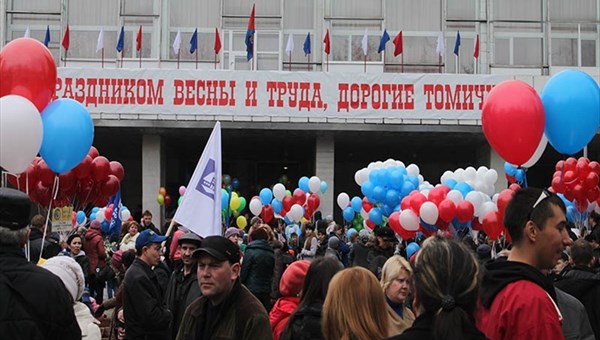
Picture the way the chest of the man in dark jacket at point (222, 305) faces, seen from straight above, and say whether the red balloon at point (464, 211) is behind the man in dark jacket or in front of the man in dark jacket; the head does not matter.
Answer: behind

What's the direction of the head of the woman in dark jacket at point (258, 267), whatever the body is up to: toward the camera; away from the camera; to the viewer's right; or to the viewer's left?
away from the camera

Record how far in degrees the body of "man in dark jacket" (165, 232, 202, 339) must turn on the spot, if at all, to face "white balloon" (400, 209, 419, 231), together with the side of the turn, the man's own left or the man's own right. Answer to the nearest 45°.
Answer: approximately 135° to the man's own left

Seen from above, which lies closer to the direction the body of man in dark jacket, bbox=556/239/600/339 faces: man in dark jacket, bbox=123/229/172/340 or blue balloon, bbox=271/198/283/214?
the blue balloon

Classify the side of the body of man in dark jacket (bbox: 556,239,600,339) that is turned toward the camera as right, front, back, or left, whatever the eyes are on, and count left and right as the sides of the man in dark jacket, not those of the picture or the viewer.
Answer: back

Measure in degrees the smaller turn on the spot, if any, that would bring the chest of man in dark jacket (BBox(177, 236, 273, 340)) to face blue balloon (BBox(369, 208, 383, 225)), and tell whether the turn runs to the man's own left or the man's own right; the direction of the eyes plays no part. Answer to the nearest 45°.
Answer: approximately 135° to the man's own right

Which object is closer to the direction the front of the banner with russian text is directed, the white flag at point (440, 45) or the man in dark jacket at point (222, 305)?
the man in dark jacket

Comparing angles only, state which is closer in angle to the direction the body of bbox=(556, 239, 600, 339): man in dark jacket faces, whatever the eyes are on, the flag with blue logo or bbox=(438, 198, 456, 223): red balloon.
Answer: the red balloon
